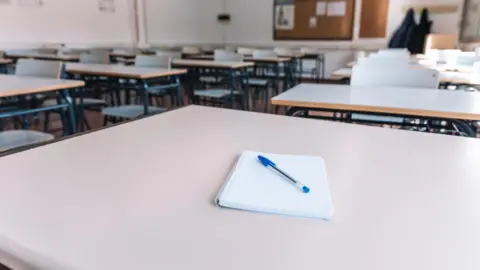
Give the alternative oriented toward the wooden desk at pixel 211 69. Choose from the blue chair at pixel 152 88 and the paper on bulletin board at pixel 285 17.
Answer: the paper on bulletin board

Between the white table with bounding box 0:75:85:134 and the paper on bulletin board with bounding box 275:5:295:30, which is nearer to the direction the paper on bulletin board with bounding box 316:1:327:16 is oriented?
the white table

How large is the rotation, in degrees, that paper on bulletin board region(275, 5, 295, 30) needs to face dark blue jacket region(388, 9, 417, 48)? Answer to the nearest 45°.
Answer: approximately 45° to its left

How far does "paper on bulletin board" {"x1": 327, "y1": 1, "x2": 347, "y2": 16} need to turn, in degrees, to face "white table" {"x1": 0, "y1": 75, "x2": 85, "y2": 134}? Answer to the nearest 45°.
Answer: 0° — it already faces it

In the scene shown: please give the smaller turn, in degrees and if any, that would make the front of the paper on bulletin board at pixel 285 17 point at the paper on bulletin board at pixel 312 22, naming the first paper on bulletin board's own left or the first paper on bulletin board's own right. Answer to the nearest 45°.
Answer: approximately 90° to the first paper on bulletin board's own left

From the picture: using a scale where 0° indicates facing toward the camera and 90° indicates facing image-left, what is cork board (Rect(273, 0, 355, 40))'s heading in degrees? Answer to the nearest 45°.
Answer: approximately 0°

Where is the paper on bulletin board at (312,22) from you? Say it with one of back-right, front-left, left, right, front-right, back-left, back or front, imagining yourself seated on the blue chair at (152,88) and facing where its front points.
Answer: back

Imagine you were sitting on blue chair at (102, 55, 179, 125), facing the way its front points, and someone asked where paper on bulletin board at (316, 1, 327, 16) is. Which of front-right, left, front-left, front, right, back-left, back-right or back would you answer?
back

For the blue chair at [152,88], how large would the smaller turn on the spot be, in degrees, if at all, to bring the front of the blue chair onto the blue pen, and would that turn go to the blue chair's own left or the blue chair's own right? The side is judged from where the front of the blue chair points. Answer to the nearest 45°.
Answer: approximately 45° to the blue chair's own left

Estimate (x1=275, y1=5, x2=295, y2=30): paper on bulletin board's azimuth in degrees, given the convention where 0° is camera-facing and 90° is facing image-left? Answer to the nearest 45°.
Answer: approximately 0°

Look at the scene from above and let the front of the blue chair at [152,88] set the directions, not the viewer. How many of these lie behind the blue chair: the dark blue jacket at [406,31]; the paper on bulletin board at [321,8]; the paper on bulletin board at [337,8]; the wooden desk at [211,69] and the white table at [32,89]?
4
